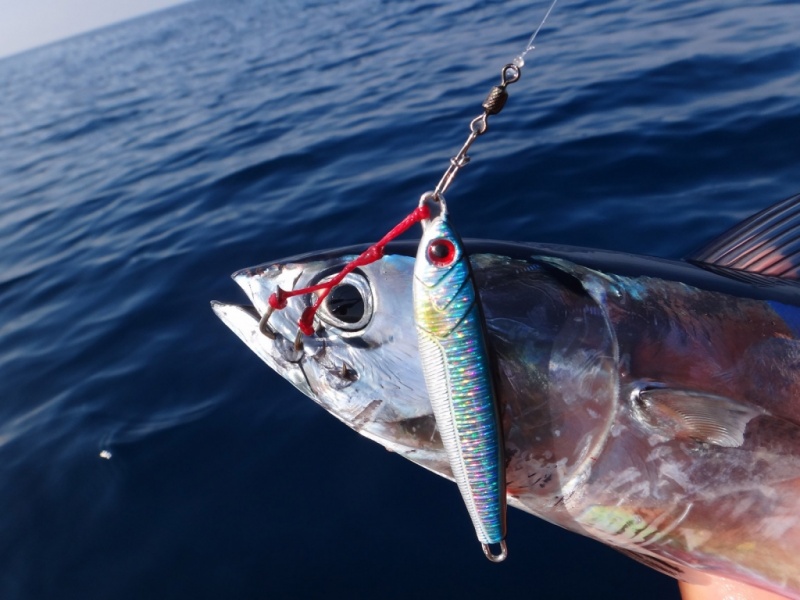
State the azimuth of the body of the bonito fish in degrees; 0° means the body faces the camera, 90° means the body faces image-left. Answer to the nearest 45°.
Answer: approximately 90°
